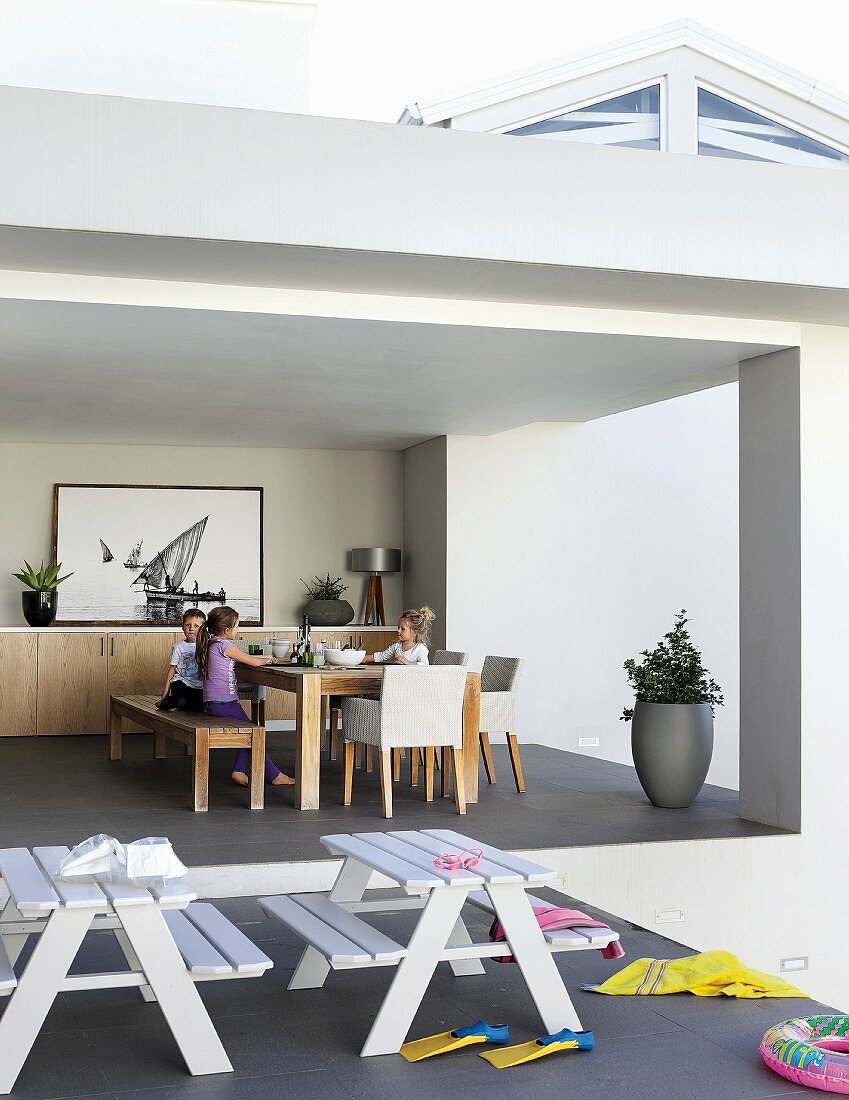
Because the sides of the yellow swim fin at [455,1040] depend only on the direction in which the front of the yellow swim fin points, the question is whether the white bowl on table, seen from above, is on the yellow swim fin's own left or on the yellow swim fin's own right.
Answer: on the yellow swim fin's own right

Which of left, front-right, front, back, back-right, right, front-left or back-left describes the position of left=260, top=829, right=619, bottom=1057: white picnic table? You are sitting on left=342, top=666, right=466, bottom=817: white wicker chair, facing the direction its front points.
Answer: back-left

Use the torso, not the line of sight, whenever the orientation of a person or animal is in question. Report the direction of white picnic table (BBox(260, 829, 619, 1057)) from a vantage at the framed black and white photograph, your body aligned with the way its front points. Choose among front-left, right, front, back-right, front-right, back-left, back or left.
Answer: front

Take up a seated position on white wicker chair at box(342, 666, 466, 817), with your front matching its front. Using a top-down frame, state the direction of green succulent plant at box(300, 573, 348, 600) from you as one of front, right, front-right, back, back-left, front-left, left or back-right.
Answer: front-right

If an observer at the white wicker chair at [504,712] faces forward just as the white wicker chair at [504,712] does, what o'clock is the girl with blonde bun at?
The girl with blonde bun is roughly at 2 o'clock from the white wicker chair.

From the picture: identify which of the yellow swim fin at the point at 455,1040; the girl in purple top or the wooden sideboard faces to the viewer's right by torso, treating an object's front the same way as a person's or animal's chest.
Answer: the girl in purple top

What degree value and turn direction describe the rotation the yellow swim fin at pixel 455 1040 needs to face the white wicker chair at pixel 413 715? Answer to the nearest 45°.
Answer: approximately 135° to its right

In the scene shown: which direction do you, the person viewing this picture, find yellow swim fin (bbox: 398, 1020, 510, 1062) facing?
facing the viewer and to the left of the viewer

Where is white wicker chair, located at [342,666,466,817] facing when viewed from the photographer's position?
facing away from the viewer and to the left of the viewer

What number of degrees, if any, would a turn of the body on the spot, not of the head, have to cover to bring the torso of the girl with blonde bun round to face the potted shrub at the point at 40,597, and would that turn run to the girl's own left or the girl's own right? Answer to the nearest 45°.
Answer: approximately 90° to the girl's own right

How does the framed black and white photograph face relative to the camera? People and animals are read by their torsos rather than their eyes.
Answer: toward the camera

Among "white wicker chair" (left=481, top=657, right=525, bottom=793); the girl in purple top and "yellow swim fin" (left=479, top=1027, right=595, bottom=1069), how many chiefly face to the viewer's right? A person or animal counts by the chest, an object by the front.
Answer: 1

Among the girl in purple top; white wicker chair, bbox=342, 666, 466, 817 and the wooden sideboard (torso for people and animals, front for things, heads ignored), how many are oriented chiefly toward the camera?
1

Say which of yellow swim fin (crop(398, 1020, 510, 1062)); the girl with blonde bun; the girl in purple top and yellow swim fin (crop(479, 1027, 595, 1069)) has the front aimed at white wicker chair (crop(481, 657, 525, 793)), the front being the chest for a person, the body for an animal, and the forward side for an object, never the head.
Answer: the girl in purple top

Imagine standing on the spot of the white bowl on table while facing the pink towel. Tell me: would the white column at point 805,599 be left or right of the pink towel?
left

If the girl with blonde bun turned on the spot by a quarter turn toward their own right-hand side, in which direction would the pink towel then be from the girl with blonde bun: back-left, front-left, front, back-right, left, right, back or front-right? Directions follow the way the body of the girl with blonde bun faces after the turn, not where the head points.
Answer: back-left

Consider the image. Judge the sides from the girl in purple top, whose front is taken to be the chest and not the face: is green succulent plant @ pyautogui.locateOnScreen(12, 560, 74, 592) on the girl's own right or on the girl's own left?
on the girl's own left

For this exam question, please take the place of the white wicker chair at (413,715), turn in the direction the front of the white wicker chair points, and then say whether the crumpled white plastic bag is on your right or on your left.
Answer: on your left
